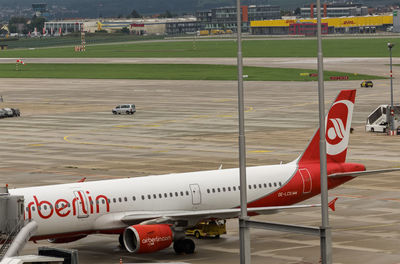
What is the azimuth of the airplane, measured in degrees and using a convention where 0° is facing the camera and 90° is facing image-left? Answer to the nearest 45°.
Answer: approximately 45°
